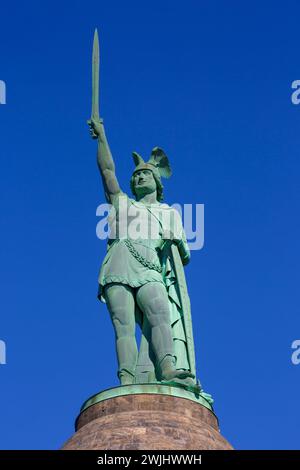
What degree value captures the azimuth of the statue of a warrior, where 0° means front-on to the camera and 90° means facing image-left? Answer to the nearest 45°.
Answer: approximately 0°
